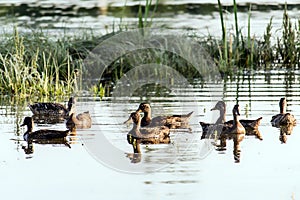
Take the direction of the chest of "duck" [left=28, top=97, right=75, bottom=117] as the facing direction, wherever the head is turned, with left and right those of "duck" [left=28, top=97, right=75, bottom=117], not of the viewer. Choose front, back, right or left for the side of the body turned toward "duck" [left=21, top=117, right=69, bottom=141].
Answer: right

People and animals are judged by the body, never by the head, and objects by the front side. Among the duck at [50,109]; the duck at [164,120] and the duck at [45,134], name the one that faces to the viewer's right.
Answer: the duck at [50,109]

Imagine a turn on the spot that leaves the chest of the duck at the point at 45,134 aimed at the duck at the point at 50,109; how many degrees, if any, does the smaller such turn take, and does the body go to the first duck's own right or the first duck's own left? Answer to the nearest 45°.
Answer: approximately 90° to the first duck's own right

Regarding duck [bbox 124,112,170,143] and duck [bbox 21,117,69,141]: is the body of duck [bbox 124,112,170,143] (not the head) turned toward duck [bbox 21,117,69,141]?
yes

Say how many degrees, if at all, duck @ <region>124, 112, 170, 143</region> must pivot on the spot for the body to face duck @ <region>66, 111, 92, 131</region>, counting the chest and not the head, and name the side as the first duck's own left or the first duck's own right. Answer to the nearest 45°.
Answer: approximately 45° to the first duck's own right

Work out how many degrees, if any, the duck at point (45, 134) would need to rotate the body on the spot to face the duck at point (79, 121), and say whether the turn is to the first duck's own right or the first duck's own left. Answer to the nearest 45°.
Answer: approximately 135° to the first duck's own right

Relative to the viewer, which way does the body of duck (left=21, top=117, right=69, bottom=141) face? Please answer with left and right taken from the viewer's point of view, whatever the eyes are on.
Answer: facing to the left of the viewer

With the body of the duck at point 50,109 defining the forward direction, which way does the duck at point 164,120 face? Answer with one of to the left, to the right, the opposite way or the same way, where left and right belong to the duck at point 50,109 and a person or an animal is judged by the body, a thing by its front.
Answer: the opposite way

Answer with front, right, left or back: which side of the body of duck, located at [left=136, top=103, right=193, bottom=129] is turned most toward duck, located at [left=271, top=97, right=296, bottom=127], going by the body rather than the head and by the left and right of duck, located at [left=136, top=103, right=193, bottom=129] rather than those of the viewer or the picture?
back

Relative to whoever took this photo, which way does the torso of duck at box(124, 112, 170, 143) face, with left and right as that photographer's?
facing to the left of the viewer

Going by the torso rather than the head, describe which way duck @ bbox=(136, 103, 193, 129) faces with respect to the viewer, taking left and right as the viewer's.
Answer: facing to the left of the viewer

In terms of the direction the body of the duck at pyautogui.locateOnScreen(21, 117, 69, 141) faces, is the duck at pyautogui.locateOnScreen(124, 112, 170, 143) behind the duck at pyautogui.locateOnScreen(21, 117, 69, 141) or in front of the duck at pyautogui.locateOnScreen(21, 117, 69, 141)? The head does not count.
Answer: behind

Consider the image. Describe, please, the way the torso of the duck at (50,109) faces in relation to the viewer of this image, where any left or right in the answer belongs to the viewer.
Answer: facing to the right of the viewer

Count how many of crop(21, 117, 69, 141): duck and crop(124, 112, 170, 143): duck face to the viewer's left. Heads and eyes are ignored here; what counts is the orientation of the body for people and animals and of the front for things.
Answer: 2

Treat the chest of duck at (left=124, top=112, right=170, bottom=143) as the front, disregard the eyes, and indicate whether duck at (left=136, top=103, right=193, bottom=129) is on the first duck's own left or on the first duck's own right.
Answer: on the first duck's own right
